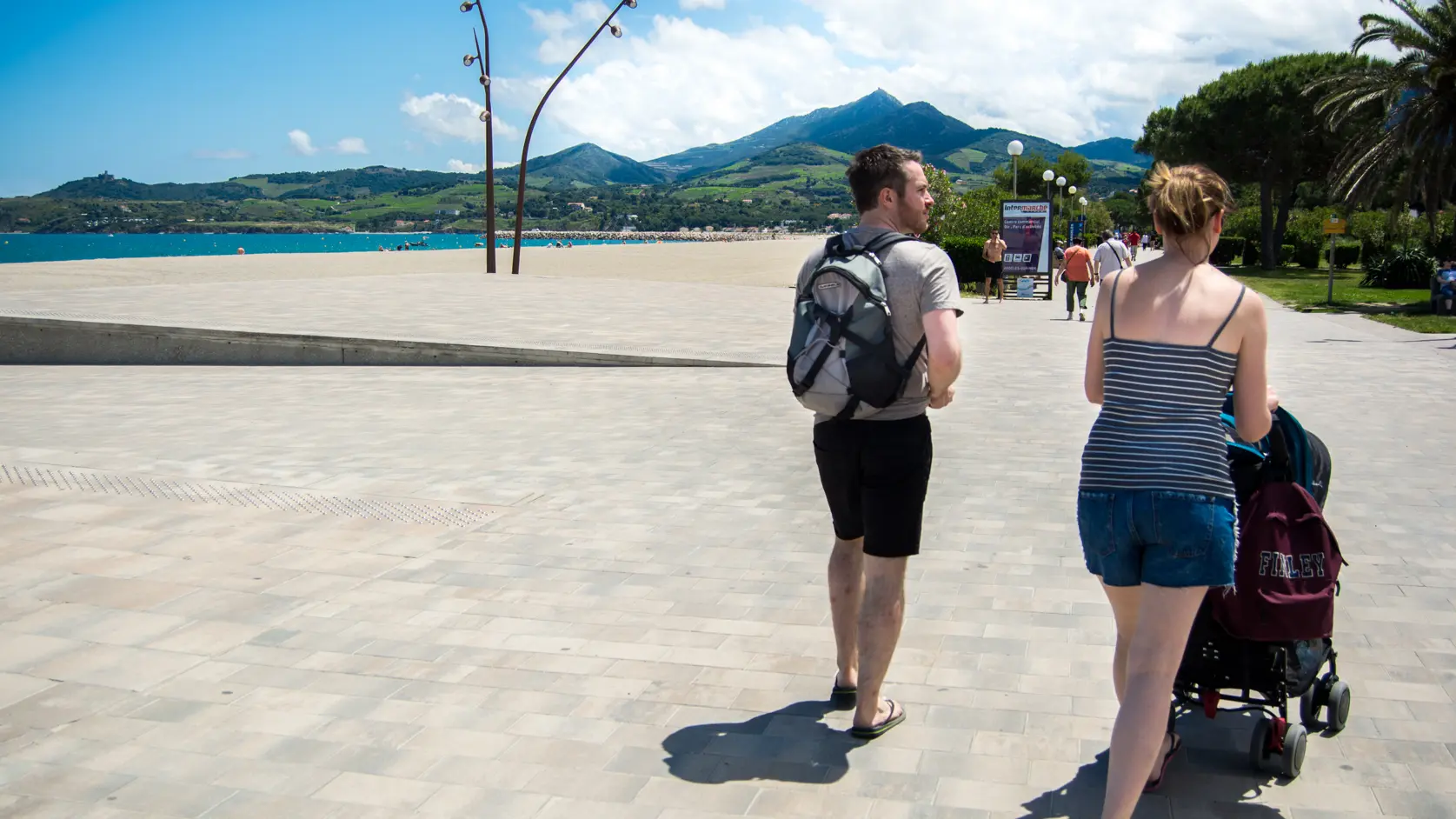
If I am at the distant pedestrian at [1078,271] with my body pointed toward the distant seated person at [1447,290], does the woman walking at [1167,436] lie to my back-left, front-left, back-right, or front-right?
back-right

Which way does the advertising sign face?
toward the camera

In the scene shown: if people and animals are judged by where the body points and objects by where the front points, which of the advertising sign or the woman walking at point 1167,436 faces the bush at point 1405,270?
the woman walking

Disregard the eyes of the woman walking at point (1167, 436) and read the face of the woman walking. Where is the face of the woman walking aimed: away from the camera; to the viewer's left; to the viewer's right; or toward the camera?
away from the camera

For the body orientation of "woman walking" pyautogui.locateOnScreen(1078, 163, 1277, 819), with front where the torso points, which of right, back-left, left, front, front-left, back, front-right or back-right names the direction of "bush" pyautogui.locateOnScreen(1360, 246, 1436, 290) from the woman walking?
front

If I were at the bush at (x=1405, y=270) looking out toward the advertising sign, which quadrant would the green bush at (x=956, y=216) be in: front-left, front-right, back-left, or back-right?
front-right

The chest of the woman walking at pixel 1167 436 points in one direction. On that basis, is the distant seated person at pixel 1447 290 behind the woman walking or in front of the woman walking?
in front

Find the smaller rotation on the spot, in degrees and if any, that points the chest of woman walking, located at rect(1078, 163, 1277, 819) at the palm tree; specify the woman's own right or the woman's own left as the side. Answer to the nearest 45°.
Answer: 0° — they already face it

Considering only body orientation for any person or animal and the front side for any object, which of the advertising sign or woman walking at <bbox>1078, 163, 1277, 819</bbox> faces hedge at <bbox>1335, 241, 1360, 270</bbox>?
the woman walking

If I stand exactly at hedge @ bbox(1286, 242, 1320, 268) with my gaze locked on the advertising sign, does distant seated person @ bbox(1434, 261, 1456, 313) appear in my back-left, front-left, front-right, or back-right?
front-left

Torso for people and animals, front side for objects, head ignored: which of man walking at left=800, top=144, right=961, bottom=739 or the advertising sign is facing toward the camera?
the advertising sign

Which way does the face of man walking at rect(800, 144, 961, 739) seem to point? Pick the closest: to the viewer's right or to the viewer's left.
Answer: to the viewer's right

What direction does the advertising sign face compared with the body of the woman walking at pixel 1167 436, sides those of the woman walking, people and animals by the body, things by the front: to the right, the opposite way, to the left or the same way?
the opposite way

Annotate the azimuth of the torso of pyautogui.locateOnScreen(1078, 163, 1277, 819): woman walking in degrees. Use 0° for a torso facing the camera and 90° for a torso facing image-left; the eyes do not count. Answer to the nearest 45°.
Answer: approximately 180°

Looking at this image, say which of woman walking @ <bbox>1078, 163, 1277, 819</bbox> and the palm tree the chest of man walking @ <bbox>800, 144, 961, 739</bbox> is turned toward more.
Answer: the palm tree

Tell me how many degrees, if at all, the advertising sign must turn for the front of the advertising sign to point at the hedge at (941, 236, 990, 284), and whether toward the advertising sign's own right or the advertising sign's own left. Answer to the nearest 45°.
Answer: approximately 135° to the advertising sign's own right
